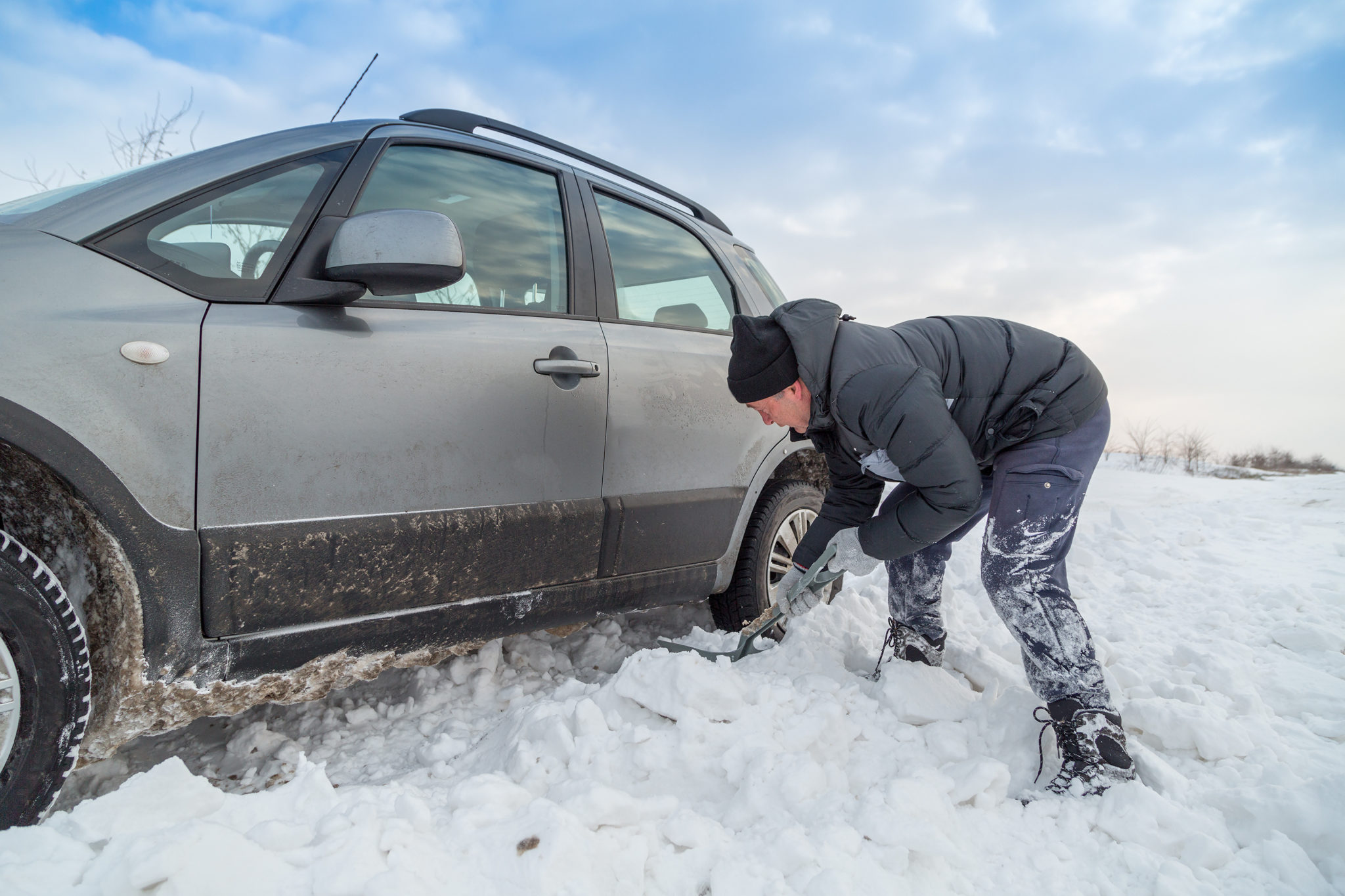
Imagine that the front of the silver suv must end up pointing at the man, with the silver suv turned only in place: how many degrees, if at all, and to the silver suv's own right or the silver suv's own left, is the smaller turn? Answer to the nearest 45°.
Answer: approximately 135° to the silver suv's own left

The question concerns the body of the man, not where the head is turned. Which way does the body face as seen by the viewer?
to the viewer's left

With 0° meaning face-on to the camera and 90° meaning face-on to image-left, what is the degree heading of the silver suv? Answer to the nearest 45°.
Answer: approximately 45°

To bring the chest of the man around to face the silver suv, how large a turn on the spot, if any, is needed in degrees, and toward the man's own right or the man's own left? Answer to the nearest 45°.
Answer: approximately 45° to the man's own left
